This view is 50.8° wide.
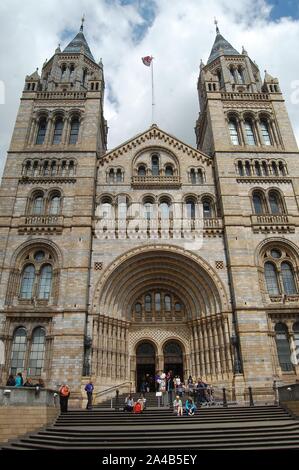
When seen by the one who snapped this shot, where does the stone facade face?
facing the viewer
